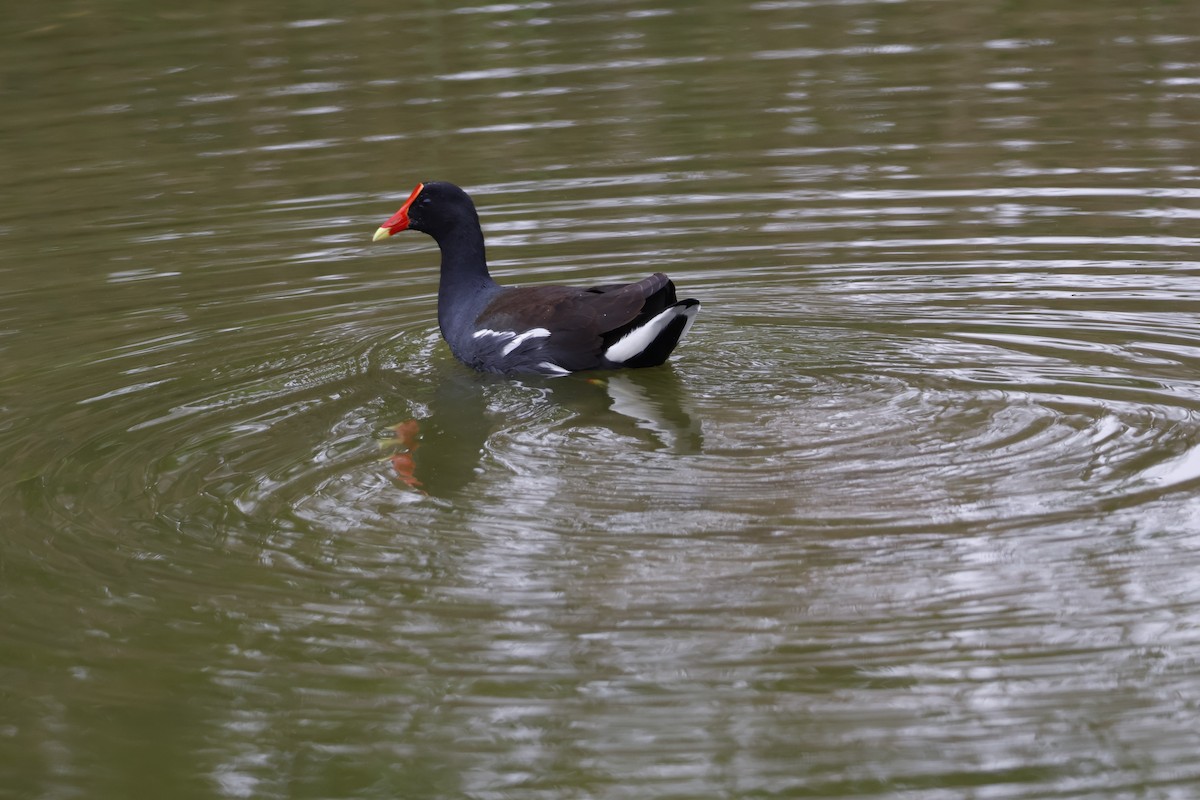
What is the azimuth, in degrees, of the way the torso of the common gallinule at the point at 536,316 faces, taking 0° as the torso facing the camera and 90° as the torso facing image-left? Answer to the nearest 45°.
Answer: approximately 90°
